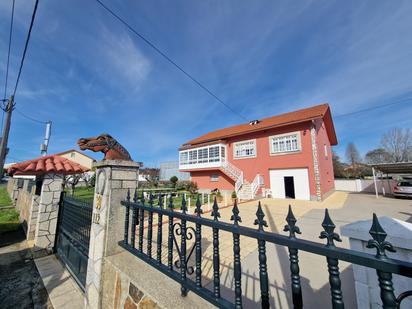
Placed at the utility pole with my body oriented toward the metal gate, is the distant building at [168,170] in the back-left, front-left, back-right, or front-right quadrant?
back-left

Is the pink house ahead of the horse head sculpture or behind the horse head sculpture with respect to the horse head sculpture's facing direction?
behind

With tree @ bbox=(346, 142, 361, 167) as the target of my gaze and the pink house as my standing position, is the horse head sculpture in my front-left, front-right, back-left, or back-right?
back-right

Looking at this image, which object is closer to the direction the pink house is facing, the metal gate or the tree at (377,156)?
the metal gate

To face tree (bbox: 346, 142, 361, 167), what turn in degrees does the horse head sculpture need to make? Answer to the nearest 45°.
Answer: approximately 180°

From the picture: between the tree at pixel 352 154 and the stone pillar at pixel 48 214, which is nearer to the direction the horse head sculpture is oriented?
the stone pillar

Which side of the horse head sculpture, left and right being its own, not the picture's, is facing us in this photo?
left

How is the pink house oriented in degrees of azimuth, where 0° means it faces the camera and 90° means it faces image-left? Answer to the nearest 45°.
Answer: approximately 45°

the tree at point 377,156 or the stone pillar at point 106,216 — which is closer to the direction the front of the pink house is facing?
the stone pillar

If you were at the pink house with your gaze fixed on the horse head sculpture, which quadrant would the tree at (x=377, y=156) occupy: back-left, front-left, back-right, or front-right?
back-left
